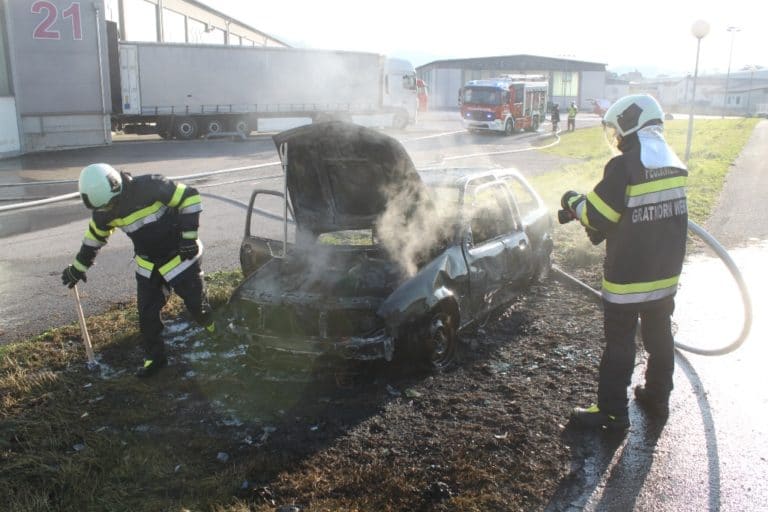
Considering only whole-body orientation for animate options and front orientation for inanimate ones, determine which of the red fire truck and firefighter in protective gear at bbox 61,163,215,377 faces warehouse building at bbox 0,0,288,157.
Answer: the red fire truck

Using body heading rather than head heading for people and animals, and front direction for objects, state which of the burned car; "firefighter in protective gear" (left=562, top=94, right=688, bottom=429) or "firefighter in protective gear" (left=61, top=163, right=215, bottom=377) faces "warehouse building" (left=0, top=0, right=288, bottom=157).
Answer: "firefighter in protective gear" (left=562, top=94, right=688, bottom=429)

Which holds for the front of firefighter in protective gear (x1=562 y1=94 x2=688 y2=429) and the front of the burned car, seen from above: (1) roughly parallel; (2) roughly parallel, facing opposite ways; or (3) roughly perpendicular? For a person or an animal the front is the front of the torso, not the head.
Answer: roughly perpendicular

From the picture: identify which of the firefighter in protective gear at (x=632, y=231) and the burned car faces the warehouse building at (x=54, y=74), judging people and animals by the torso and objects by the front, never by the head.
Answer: the firefighter in protective gear

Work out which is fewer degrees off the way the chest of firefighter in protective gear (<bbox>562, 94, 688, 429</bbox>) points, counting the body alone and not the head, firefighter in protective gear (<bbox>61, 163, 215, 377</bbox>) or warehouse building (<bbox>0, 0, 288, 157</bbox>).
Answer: the warehouse building

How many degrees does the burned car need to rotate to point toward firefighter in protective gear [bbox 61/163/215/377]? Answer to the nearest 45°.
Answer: approximately 45° to its right

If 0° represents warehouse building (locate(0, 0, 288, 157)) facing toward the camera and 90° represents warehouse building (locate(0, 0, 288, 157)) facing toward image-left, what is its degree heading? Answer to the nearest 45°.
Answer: approximately 315°

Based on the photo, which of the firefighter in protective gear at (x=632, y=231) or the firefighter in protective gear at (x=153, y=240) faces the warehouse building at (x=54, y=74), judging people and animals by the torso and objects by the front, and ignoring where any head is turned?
the firefighter in protective gear at (x=632, y=231)

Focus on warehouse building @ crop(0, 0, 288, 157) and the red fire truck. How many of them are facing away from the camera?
0

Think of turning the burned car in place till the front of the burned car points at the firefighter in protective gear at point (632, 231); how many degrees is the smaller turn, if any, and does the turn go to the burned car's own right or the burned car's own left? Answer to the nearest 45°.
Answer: approximately 90° to the burned car's own left

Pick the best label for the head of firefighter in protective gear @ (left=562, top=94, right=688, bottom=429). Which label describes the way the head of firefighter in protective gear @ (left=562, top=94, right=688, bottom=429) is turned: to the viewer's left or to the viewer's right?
to the viewer's left

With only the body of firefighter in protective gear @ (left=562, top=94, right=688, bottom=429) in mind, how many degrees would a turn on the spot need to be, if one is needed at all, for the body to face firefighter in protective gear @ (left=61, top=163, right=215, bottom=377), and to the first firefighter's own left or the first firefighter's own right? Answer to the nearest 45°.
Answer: approximately 45° to the first firefighter's own left
